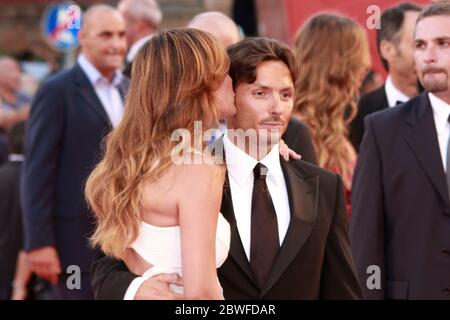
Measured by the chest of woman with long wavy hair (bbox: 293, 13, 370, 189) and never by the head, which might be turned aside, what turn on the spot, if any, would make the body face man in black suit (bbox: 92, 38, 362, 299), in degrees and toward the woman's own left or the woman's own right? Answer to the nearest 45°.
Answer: approximately 180°

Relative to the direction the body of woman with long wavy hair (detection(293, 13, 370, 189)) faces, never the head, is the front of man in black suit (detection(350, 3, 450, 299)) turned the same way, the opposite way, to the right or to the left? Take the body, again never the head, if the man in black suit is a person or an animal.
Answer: the opposite way

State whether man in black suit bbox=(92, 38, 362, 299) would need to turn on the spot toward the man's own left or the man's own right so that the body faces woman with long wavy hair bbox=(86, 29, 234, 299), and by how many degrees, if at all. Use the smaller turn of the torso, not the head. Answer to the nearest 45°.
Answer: approximately 45° to the man's own right

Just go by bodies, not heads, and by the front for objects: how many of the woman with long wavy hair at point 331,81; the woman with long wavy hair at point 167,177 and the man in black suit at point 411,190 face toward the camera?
1

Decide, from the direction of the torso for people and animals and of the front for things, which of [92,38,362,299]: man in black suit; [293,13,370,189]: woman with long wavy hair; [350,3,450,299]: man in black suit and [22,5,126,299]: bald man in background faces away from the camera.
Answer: the woman with long wavy hair

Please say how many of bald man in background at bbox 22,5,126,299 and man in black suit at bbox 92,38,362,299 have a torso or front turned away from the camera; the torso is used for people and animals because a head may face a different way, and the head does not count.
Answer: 0

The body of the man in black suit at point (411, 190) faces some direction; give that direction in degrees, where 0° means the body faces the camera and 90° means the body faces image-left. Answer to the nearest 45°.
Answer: approximately 0°

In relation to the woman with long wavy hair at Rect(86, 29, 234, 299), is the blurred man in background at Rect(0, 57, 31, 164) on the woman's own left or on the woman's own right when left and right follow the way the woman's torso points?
on the woman's own left

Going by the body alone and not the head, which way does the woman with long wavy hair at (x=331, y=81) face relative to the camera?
away from the camera

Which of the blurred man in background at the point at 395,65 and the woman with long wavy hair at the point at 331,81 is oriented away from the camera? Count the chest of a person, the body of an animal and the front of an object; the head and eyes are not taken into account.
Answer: the woman with long wavy hair

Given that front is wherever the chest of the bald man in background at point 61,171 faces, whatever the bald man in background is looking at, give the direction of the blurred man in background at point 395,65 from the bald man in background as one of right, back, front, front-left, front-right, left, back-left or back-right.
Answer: front-left

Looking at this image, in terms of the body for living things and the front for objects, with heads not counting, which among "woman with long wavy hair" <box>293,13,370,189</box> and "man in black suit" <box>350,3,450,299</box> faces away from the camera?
the woman with long wavy hair

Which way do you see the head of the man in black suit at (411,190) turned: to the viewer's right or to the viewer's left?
to the viewer's left

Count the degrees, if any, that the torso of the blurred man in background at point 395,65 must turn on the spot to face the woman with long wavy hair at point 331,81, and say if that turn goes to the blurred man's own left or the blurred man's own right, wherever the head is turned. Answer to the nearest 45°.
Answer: approximately 90° to the blurred man's own right

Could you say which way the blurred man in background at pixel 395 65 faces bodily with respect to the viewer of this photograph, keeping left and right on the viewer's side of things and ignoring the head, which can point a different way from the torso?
facing the viewer and to the right of the viewer

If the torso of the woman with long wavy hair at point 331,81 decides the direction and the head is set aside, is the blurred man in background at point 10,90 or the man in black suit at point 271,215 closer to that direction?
the blurred man in background
